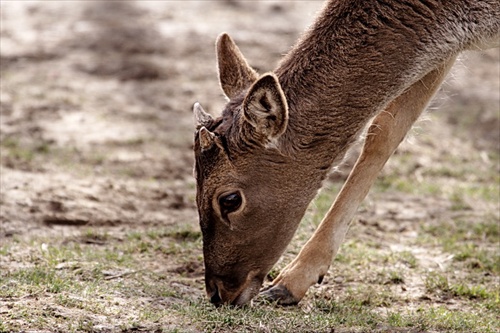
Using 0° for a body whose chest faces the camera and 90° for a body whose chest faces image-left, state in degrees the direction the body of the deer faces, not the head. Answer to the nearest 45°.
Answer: approximately 90°
